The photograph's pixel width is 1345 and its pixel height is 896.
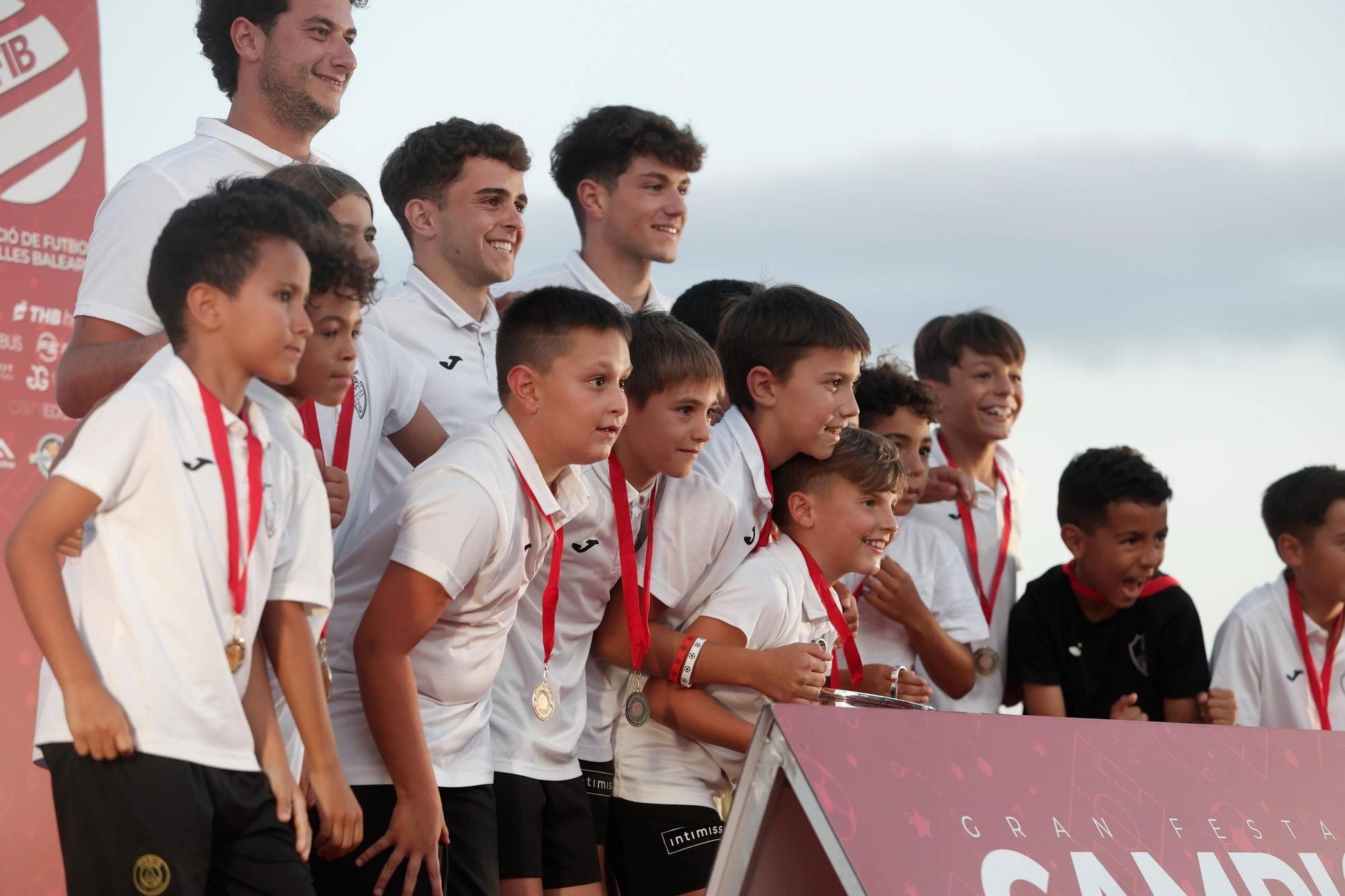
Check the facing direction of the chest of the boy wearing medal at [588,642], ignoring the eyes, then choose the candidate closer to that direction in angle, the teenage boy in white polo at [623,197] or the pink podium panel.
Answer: the pink podium panel

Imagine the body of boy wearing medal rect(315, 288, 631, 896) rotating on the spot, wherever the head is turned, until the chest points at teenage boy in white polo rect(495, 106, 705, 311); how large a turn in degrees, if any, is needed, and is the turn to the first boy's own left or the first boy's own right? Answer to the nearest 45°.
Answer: approximately 135° to the first boy's own left

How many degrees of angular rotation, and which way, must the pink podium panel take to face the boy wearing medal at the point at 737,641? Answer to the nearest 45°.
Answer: approximately 180°

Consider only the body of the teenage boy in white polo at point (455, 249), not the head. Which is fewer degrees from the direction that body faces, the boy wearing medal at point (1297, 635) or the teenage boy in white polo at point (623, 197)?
the boy wearing medal

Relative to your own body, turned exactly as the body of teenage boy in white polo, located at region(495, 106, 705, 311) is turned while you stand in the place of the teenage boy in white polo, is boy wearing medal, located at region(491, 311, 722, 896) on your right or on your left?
on your right

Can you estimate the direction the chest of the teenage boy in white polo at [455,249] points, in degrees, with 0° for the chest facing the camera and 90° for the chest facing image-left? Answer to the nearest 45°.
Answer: approximately 315°

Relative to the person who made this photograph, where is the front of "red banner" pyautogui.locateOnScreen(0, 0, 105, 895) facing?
facing the viewer

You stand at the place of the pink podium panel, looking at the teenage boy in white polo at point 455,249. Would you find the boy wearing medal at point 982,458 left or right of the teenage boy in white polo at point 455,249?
right

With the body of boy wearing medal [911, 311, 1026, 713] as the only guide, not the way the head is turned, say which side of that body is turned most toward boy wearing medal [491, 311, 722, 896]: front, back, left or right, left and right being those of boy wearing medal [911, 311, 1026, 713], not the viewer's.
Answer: right

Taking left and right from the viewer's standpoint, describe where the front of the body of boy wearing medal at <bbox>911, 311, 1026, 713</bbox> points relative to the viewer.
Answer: facing the viewer and to the right of the viewer

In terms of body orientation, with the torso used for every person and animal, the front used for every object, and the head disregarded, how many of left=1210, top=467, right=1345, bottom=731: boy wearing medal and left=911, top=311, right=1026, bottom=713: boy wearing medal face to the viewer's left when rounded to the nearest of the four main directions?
0
